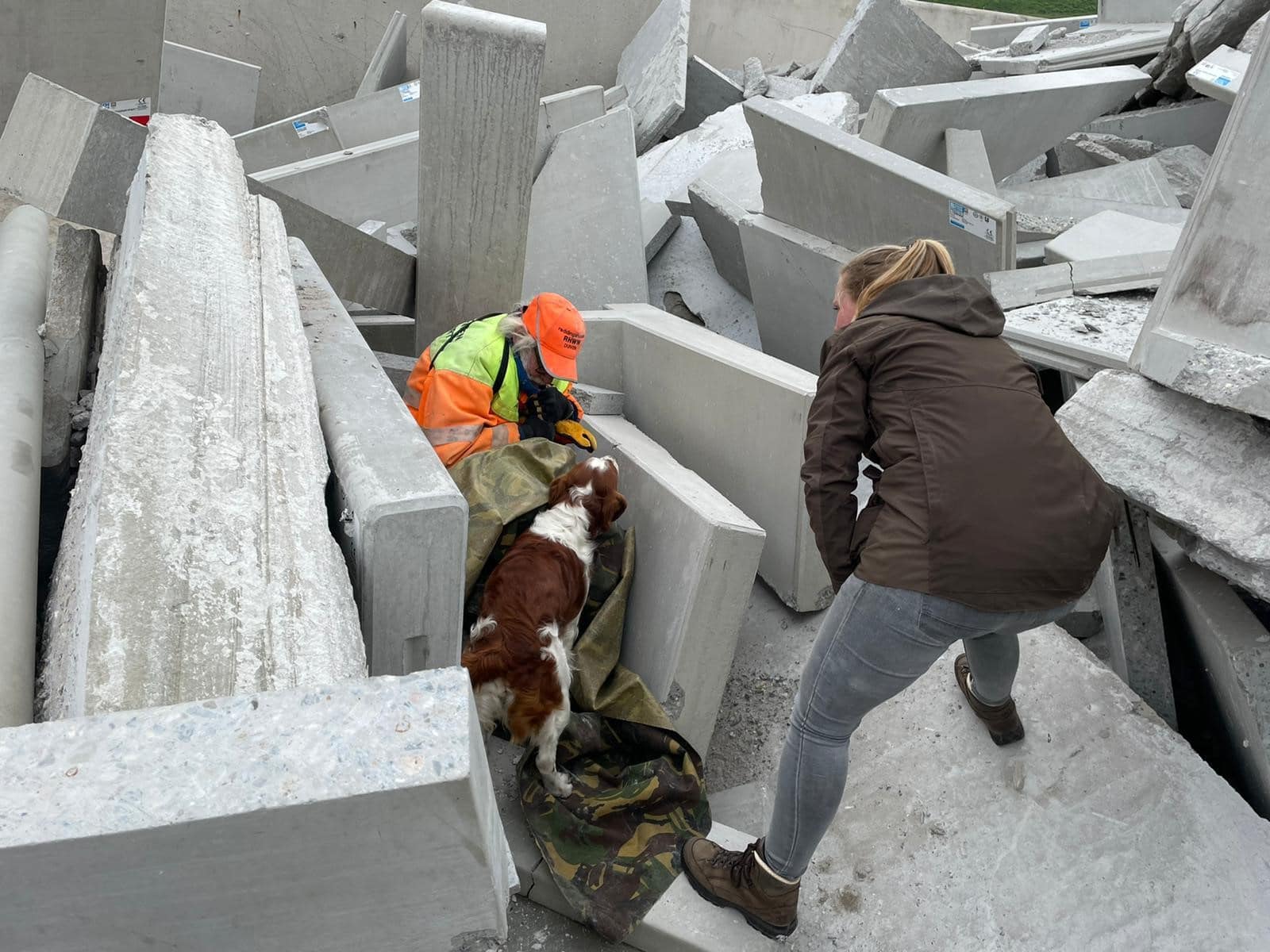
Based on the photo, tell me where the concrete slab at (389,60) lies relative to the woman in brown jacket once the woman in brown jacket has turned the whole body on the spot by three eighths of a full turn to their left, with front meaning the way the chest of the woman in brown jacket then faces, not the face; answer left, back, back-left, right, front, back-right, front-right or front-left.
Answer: back-right

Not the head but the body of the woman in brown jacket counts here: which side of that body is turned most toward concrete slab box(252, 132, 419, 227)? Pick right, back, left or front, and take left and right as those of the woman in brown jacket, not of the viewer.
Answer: front

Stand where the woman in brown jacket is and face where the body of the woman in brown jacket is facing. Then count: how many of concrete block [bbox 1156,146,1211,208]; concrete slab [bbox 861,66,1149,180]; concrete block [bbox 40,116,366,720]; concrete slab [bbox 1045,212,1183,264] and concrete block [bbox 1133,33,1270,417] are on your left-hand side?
1

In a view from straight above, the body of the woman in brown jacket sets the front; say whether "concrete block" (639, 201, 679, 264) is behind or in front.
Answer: in front

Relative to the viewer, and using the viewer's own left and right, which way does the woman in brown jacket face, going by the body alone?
facing away from the viewer and to the left of the viewer

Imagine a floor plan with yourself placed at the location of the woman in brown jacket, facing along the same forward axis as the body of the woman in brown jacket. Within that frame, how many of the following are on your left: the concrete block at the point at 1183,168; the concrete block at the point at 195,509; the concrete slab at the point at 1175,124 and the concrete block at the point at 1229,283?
1

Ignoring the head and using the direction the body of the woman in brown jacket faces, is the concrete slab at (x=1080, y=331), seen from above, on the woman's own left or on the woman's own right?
on the woman's own right

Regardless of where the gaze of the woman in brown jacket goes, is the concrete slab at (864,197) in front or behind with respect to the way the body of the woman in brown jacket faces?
in front

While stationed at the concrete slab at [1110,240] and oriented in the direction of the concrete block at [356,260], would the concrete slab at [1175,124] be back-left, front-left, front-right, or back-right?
back-right

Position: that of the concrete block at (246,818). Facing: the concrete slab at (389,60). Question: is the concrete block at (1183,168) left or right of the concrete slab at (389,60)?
right

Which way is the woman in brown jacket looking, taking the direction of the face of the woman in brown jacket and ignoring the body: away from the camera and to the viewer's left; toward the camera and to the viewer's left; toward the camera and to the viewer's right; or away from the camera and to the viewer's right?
away from the camera and to the viewer's left

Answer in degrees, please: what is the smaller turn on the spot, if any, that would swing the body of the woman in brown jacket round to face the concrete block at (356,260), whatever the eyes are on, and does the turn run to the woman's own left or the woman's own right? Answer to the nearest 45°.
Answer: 0° — they already face it

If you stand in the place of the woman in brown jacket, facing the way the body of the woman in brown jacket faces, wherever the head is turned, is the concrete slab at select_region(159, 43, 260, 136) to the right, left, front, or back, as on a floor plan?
front

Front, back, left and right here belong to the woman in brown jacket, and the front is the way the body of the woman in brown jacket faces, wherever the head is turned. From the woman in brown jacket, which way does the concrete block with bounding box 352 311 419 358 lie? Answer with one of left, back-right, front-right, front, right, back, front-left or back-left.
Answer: front

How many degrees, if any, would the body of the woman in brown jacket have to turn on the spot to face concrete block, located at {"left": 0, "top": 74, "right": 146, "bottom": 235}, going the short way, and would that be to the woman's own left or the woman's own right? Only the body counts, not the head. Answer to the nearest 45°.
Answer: approximately 45° to the woman's own left

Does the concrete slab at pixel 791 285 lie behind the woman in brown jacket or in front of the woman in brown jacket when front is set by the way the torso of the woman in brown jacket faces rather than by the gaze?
in front
